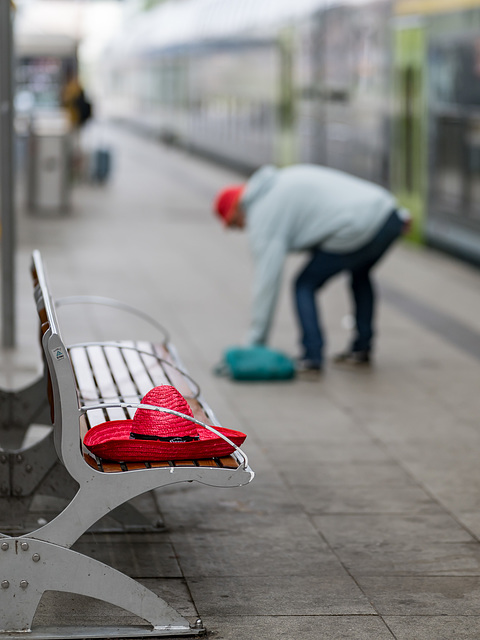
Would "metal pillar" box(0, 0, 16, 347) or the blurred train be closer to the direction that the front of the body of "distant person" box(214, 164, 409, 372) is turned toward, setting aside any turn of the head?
the metal pillar

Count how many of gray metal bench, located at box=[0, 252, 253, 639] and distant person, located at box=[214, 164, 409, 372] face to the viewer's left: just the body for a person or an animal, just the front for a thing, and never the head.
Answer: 1

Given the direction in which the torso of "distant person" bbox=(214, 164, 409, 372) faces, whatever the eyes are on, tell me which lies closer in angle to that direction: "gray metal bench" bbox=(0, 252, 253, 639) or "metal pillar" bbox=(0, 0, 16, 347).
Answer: the metal pillar

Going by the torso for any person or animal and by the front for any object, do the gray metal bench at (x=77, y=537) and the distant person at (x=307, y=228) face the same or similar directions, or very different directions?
very different directions

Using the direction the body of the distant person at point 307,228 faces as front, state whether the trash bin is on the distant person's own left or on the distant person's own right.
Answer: on the distant person's own right

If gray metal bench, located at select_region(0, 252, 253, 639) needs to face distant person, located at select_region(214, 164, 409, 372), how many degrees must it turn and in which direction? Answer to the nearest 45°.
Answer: approximately 90° to its left

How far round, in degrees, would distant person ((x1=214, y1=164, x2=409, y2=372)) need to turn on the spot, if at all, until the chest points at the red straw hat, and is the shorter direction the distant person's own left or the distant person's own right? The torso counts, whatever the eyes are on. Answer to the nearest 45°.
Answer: approximately 90° to the distant person's own left

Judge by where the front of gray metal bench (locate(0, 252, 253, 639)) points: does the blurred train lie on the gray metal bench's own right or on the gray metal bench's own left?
on the gray metal bench's own left

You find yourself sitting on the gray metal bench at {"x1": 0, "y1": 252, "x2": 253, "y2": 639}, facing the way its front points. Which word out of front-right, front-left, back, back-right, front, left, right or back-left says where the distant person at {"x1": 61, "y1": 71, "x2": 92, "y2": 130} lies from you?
left

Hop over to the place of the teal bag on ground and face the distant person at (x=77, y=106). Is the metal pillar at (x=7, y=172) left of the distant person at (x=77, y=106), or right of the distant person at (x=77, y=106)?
left

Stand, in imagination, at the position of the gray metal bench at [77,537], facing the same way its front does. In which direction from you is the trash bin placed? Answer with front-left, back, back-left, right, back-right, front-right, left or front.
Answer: left

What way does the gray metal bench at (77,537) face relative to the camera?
to the viewer's right

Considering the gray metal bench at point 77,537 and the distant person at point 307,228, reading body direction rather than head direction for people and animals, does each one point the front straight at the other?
no

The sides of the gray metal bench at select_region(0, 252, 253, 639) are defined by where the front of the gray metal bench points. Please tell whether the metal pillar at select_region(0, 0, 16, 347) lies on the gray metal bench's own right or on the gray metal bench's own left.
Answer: on the gray metal bench's own left

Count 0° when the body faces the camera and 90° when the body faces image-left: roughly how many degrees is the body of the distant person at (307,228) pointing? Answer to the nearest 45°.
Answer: approximately 90°

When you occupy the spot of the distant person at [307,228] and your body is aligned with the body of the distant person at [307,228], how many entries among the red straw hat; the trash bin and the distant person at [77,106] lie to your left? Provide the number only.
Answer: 1
